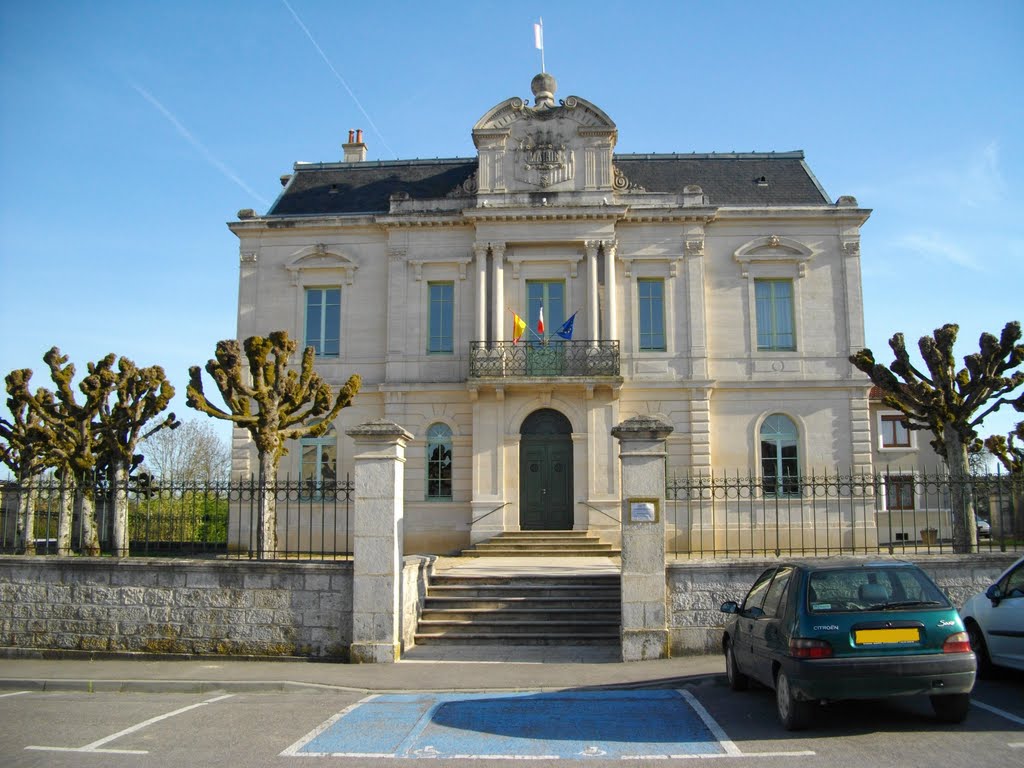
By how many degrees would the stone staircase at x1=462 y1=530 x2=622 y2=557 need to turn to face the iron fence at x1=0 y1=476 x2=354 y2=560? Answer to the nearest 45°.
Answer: approximately 90° to its right

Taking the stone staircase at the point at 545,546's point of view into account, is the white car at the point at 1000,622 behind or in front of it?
in front

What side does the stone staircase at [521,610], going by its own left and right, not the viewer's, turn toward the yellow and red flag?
back

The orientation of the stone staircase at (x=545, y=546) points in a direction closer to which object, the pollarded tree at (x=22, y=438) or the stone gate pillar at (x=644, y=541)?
the stone gate pillar

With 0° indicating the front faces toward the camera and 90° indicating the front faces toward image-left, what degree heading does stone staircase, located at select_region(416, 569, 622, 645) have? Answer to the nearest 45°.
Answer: approximately 0°

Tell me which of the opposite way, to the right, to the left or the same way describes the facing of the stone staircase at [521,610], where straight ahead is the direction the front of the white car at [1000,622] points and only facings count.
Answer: the opposite way

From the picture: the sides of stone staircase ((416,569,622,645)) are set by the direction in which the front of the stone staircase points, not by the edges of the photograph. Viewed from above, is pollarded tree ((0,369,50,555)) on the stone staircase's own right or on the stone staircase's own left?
on the stone staircase's own right

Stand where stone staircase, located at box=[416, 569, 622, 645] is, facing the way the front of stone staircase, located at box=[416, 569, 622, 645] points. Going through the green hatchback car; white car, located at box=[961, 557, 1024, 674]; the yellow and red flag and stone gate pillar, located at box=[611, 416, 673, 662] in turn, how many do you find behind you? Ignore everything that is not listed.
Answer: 1

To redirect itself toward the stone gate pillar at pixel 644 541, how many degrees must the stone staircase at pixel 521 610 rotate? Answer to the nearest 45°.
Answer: approximately 45° to its left

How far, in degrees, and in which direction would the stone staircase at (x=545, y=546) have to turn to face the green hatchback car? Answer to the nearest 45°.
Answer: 0° — it already faces it

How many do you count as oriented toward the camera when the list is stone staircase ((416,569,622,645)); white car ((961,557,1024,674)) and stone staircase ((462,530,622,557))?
2
